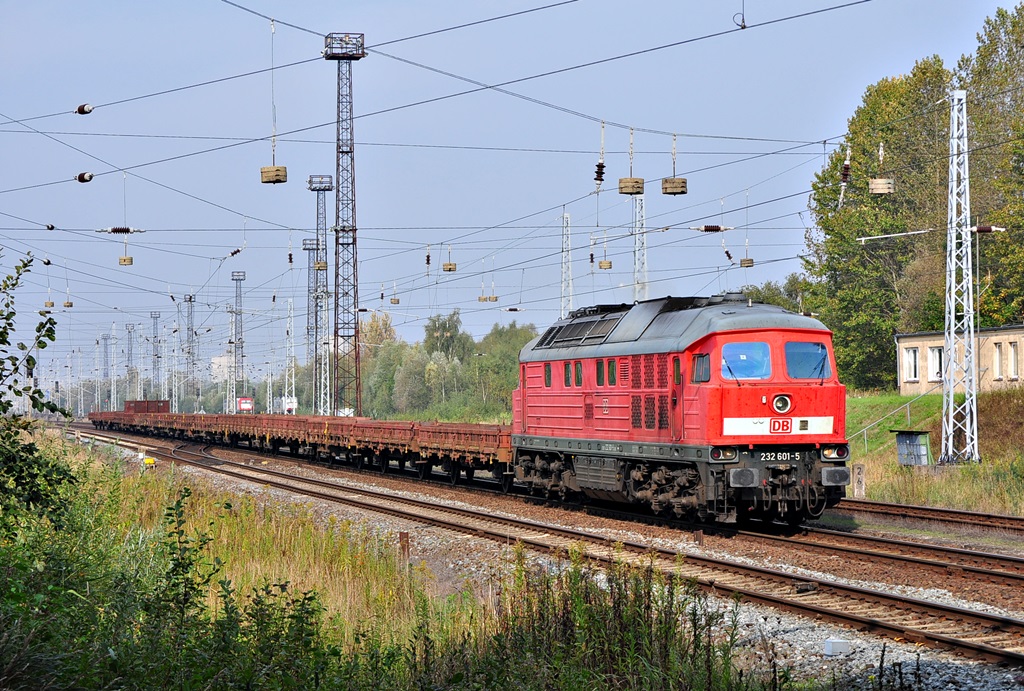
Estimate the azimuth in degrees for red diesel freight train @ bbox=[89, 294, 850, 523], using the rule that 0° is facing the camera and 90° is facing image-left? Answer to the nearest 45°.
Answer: approximately 315°

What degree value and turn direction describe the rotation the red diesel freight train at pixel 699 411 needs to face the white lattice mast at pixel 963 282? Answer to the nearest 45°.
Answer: approximately 90° to its left
